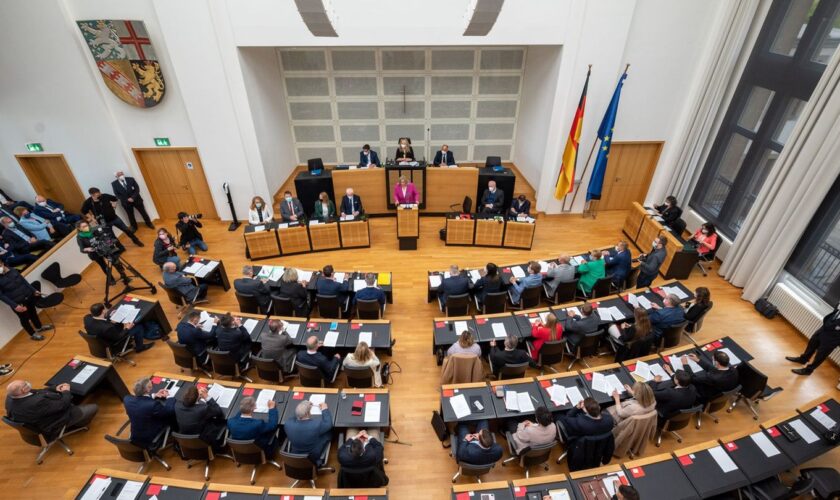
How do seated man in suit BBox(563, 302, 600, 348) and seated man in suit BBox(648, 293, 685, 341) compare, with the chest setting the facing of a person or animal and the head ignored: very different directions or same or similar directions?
same or similar directions

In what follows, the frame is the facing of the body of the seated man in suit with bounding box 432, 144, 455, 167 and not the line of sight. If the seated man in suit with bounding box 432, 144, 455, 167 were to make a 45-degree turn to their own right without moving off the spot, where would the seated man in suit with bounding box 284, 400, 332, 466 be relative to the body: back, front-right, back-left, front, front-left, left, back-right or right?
front-left

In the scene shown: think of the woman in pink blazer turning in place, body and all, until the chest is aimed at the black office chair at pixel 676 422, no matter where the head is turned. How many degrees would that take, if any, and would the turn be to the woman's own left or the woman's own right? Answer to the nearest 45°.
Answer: approximately 45° to the woman's own left

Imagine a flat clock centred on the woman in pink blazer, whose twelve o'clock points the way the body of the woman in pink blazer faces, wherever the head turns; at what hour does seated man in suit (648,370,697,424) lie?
The seated man in suit is roughly at 11 o'clock from the woman in pink blazer.

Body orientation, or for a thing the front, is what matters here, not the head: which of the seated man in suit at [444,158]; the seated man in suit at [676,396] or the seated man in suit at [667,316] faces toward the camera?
the seated man in suit at [444,158]

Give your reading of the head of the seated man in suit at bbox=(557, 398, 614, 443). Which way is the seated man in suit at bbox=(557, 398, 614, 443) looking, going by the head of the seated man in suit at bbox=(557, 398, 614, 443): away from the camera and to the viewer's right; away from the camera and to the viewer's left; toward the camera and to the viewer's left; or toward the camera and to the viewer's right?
away from the camera and to the viewer's left

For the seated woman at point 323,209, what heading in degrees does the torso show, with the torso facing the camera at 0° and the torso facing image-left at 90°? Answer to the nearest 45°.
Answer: approximately 0°

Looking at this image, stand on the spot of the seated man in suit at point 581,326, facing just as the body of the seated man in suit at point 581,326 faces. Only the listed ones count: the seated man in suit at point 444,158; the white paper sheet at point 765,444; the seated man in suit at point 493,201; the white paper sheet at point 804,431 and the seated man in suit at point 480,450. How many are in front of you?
2

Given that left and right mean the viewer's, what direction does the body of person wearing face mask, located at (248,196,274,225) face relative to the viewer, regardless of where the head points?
facing the viewer

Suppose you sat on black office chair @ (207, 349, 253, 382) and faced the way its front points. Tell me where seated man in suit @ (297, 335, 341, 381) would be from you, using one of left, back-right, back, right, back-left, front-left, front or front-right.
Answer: right

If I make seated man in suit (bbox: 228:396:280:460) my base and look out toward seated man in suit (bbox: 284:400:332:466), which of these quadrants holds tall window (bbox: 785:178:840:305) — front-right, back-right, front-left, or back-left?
front-left

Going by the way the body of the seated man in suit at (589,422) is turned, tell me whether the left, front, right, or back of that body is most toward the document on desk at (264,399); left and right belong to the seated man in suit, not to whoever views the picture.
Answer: left

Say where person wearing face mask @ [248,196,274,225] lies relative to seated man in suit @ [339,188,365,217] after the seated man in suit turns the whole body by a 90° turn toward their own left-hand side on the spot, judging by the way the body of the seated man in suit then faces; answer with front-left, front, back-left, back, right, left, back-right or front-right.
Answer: back

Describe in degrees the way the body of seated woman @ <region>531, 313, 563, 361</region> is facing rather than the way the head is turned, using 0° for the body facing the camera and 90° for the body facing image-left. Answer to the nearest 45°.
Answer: approximately 135°

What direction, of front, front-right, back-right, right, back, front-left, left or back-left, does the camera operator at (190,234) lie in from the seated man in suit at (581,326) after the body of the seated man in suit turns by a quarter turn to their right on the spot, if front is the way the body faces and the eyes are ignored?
back-left

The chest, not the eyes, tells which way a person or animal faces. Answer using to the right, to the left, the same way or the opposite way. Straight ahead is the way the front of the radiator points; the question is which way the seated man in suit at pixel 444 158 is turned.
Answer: to the left

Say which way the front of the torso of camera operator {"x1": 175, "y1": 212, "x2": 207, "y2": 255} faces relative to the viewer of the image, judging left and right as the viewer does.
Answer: facing the viewer and to the right of the viewer

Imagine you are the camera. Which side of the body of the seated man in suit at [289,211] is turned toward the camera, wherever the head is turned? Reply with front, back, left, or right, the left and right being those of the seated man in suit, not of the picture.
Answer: front

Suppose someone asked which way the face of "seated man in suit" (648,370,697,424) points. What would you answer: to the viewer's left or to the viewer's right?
to the viewer's left
